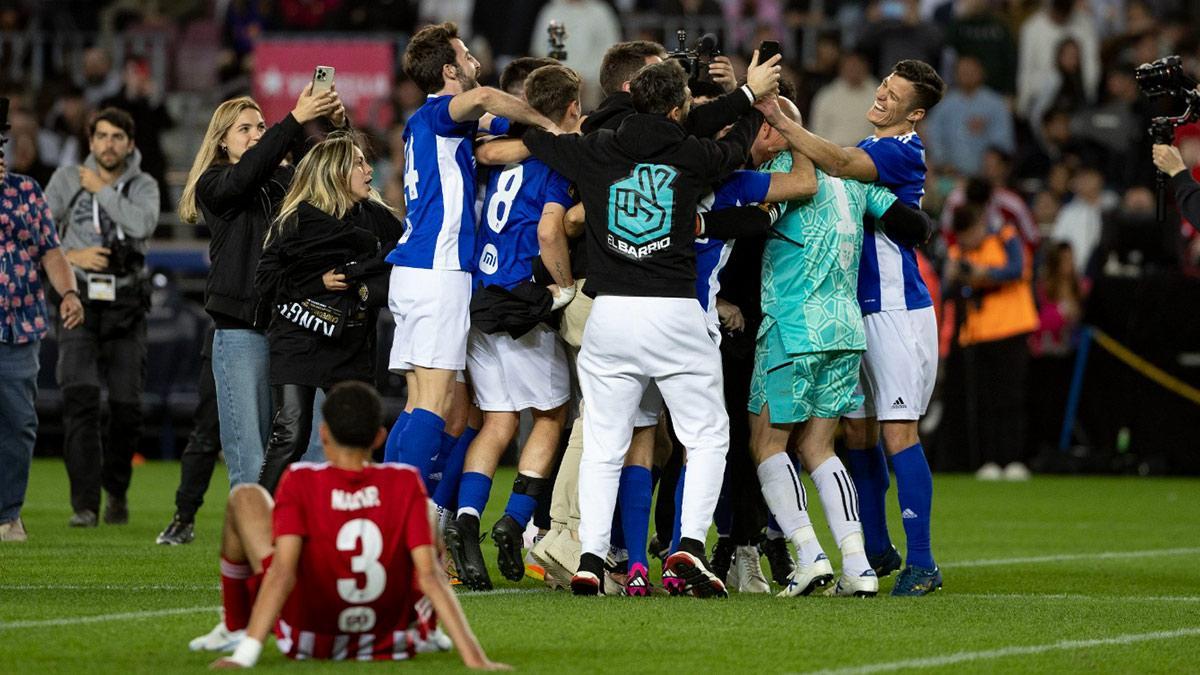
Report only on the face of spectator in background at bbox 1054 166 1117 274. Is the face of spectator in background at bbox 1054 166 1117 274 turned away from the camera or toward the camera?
toward the camera

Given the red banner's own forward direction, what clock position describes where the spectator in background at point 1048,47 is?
The spectator in background is roughly at 9 o'clock from the red banner.

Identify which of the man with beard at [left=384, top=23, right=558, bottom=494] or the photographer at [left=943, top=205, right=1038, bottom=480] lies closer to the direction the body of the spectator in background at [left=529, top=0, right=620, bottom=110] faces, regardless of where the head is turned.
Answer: the man with beard

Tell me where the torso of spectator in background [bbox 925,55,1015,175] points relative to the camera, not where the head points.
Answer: toward the camera

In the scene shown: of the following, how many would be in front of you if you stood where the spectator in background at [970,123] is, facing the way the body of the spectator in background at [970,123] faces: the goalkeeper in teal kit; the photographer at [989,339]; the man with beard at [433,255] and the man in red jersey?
4

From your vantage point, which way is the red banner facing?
toward the camera

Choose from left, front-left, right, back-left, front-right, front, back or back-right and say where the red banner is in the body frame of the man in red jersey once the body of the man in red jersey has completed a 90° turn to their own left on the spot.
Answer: right

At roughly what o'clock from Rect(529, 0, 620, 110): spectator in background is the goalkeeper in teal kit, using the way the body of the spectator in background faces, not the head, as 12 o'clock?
The goalkeeper in teal kit is roughly at 12 o'clock from the spectator in background.

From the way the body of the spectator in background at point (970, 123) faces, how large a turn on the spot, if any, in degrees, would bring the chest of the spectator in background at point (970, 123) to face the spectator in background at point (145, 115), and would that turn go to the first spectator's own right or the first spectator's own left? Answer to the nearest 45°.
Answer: approximately 90° to the first spectator's own right

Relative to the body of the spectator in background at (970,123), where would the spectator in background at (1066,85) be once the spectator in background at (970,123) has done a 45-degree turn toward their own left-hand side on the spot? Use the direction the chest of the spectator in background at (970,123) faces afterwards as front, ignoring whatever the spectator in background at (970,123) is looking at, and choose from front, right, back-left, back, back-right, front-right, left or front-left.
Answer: left

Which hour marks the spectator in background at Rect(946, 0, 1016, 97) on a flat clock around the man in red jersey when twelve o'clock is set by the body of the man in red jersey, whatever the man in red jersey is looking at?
The spectator in background is roughly at 1 o'clock from the man in red jersey.

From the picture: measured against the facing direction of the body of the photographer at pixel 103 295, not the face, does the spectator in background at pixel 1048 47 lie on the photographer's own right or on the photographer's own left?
on the photographer's own left

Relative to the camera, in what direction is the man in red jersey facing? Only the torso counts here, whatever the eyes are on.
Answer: away from the camera

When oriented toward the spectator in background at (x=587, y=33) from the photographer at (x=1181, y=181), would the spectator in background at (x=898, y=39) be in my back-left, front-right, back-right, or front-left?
front-right
